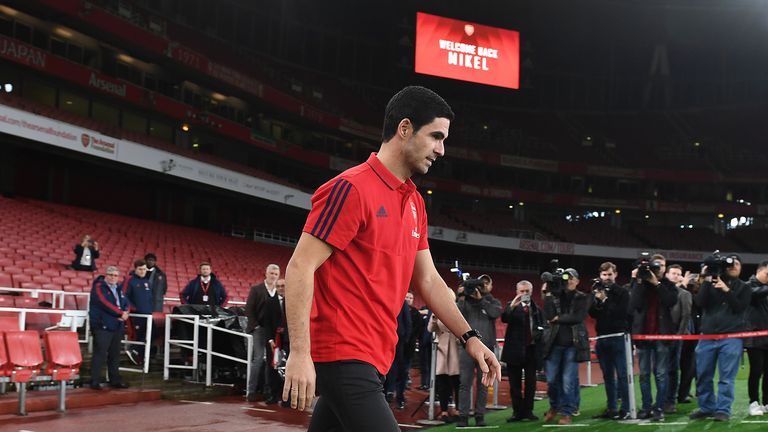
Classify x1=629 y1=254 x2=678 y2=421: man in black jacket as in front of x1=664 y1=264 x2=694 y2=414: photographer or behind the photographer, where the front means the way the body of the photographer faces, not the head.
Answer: in front

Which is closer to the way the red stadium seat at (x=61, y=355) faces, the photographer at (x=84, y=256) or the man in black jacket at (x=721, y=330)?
the man in black jacket

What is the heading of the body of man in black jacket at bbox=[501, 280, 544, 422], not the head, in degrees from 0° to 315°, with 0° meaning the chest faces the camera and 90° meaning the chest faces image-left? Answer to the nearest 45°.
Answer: approximately 0°

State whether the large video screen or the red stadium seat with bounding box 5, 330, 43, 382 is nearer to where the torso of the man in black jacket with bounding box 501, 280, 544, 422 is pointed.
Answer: the red stadium seat

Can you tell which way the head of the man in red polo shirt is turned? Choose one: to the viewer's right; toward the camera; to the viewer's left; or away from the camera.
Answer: to the viewer's right

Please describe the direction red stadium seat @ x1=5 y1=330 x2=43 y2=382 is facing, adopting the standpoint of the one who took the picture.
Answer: facing the viewer and to the right of the viewer

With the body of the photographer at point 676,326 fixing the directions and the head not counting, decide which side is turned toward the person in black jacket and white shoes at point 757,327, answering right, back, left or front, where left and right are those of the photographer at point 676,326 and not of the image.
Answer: left

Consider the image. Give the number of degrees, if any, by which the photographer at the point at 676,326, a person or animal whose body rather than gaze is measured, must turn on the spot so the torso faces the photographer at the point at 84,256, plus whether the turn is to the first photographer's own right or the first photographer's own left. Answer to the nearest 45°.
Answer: approximately 45° to the first photographer's own right

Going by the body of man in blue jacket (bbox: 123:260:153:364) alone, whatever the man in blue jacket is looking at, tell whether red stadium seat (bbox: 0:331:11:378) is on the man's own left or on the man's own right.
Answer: on the man's own right

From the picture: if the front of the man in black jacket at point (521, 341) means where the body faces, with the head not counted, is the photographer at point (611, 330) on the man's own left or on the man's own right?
on the man's own left

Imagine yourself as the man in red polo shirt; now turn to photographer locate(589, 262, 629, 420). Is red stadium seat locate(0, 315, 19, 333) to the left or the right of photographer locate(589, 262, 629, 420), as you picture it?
left

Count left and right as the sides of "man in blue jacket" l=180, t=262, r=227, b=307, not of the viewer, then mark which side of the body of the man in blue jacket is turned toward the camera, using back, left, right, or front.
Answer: front
